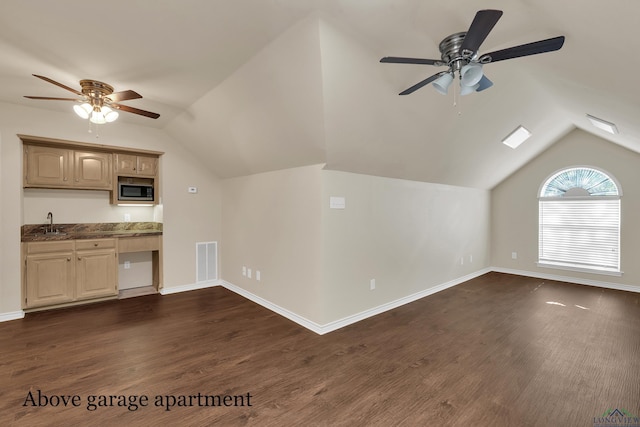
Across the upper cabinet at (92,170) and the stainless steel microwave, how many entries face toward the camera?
2

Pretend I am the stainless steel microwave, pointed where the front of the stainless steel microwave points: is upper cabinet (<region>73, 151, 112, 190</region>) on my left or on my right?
on my right

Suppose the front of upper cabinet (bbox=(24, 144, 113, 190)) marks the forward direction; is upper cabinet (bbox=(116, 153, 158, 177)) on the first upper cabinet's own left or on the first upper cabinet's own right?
on the first upper cabinet's own left

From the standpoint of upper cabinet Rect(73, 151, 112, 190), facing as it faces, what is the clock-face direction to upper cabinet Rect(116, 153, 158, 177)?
upper cabinet Rect(116, 153, 158, 177) is roughly at 9 o'clock from upper cabinet Rect(73, 151, 112, 190).

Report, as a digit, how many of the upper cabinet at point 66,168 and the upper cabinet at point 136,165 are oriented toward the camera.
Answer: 2
